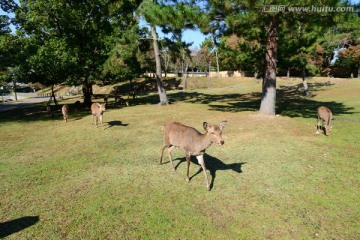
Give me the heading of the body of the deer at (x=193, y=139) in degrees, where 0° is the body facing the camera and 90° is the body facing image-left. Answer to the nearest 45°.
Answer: approximately 315°
